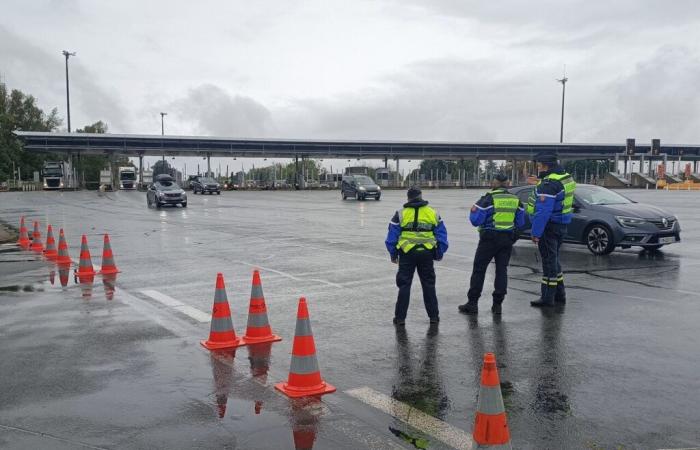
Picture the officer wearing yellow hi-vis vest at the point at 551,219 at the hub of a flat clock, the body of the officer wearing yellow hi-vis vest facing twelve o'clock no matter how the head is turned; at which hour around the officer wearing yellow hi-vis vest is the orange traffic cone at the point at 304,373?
The orange traffic cone is roughly at 10 o'clock from the officer wearing yellow hi-vis vest.

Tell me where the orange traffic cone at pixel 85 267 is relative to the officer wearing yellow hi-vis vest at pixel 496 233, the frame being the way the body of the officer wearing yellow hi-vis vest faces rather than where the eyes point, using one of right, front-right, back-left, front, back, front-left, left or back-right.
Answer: front-left

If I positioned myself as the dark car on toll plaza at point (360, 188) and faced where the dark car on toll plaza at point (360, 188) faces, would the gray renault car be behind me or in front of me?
in front

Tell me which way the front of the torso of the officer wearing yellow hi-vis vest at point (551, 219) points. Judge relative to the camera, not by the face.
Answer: to the viewer's left

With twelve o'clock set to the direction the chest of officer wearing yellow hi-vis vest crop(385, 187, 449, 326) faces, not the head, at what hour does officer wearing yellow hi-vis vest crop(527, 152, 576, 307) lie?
officer wearing yellow hi-vis vest crop(527, 152, 576, 307) is roughly at 2 o'clock from officer wearing yellow hi-vis vest crop(385, 187, 449, 326).

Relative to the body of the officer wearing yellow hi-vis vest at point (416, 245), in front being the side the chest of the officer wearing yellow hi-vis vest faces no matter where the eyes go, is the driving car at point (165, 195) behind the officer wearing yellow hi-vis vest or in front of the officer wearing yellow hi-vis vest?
in front

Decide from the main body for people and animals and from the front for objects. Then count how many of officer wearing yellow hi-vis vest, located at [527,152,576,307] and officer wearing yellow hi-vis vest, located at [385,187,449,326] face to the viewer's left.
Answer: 1

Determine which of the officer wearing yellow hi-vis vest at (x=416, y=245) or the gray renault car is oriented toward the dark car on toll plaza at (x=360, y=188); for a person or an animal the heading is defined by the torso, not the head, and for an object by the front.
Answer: the officer wearing yellow hi-vis vest

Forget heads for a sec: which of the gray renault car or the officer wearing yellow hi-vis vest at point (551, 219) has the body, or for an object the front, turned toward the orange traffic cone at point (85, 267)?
the officer wearing yellow hi-vis vest

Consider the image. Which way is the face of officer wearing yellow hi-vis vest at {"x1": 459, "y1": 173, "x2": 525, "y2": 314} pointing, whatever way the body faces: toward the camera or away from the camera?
away from the camera

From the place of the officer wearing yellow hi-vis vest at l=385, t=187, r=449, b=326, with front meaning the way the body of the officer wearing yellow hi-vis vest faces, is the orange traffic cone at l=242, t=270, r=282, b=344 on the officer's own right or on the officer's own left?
on the officer's own left

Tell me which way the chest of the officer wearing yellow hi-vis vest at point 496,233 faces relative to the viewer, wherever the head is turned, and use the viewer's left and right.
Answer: facing away from the viewer and to the left of the viewer

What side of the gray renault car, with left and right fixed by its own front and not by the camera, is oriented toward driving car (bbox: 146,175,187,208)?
back

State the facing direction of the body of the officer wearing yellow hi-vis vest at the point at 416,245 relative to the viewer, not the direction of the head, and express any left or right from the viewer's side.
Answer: facing away from the viewer
